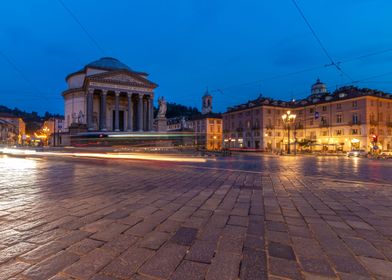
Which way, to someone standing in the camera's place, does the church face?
facing the viewer and to the right of the viewer
